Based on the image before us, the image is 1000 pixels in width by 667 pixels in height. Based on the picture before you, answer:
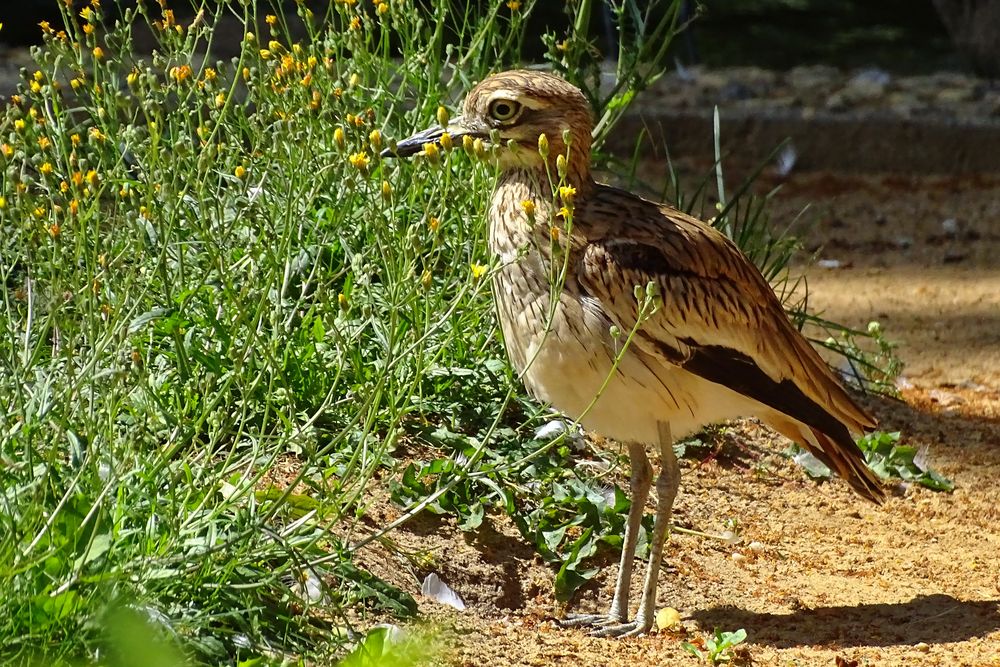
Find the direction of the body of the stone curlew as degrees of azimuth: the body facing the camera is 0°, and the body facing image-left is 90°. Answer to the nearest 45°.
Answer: approximately 90°

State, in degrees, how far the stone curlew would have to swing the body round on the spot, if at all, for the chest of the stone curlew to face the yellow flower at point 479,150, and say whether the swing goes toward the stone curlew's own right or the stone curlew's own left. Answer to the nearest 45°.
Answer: approximately 45° to the stone curlew's own left

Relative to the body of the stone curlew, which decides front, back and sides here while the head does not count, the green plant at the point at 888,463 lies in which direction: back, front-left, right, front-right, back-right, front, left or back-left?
back-right

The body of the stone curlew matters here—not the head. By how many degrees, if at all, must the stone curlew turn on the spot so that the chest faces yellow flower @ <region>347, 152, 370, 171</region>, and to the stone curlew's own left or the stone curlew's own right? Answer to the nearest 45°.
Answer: approximately 45° to the stone curlew's own left

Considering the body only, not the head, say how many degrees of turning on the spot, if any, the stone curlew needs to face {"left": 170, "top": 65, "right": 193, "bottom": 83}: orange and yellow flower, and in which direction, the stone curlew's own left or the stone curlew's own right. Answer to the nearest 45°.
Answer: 0° — it already faces it
